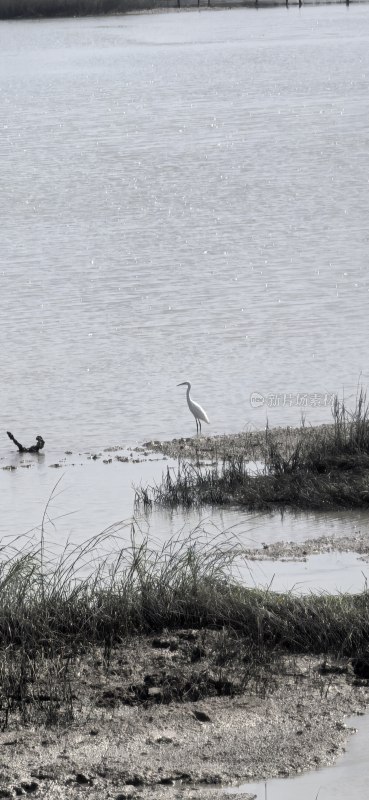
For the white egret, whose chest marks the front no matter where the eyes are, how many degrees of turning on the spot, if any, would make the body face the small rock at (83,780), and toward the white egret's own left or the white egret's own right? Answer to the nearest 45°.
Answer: approximately 90° to the white egret's own left

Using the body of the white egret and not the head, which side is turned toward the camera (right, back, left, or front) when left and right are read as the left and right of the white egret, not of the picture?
left

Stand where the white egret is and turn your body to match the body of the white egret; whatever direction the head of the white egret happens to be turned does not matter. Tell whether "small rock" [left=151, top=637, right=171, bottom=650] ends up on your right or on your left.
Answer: on your left

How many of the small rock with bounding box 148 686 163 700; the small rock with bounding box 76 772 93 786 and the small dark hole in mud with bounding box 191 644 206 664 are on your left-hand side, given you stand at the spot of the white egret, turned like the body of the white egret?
3

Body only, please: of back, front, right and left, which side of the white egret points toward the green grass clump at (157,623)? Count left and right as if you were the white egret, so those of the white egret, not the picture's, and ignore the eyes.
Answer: left

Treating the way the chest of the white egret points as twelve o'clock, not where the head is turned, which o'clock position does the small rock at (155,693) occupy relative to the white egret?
The small rock is roughly at 9 o'clock from the white egret.

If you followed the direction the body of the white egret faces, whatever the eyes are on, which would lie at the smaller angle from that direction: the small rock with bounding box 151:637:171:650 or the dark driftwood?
the dark driftwood

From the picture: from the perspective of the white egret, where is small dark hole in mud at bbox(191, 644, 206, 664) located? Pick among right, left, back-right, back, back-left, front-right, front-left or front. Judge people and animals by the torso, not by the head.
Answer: left

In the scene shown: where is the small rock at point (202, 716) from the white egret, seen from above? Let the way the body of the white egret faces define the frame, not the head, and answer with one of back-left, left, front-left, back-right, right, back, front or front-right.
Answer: left

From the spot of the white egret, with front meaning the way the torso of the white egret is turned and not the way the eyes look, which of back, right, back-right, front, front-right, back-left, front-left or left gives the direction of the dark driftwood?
front
